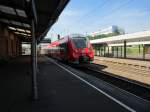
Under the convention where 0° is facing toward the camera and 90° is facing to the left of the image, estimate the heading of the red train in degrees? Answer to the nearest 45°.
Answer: approximately 315°
